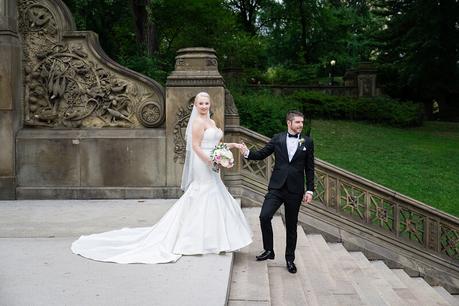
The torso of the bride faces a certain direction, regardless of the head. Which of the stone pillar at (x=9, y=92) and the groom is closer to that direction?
the groom

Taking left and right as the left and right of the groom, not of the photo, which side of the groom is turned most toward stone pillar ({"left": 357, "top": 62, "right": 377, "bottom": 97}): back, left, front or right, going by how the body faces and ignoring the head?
back

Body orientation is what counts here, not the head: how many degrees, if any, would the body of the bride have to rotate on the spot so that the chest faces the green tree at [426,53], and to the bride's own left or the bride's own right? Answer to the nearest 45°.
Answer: approximately 90° to the bride's own left

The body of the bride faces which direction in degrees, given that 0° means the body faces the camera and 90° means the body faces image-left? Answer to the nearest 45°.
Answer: approximately 315°

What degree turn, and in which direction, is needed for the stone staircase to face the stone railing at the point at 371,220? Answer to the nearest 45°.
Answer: approximately 90° to its left

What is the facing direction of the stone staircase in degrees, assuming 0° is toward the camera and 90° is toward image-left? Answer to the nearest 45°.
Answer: approximately 270°

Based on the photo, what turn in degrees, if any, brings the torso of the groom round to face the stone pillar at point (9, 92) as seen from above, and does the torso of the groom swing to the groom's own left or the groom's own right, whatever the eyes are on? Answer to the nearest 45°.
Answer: approximately 135° to the groom's own right

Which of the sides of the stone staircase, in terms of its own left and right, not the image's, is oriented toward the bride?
back

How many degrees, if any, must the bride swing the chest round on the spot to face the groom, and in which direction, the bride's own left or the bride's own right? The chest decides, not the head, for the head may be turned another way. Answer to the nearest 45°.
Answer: approximately 45° to the bride's own left

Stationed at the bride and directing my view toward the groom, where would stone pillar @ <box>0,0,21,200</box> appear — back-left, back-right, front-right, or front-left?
back-left

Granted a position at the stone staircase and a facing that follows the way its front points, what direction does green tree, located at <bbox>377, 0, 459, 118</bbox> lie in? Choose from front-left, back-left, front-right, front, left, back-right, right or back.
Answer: left

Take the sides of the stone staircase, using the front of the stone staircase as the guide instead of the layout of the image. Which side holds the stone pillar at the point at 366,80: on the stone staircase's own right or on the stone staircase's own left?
on the stone staircase's own left
